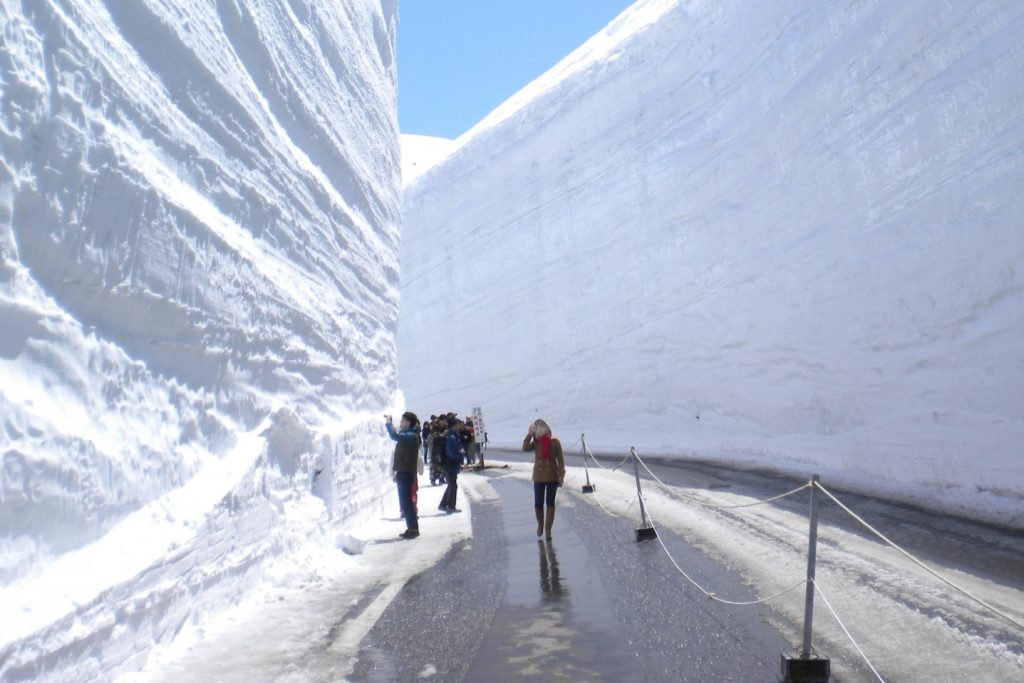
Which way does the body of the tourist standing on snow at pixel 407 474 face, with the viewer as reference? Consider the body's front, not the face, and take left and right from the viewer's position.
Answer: facing to the left of the viewer

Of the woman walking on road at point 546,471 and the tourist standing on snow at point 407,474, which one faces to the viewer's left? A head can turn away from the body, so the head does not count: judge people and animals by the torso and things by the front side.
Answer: the tourist standing on snow

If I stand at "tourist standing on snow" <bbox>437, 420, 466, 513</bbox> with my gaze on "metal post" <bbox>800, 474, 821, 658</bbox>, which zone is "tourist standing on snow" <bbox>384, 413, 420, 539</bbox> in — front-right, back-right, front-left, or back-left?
front-right

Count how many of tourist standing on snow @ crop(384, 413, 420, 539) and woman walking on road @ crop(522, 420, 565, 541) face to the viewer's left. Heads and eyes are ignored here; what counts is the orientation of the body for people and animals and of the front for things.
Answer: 1

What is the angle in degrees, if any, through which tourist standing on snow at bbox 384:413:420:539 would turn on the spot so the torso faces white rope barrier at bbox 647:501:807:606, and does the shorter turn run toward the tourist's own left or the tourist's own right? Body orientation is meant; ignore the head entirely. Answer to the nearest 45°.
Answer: approximately 135° to the tourist's own left

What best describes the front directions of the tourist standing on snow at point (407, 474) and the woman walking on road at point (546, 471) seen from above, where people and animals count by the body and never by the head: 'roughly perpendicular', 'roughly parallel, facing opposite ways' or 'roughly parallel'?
roughly perpendicular

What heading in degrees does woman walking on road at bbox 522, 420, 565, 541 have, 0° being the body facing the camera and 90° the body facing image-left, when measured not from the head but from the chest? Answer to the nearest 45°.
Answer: approximately 0°

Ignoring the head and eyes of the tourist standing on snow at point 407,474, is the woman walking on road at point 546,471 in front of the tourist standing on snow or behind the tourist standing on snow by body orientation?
behind
